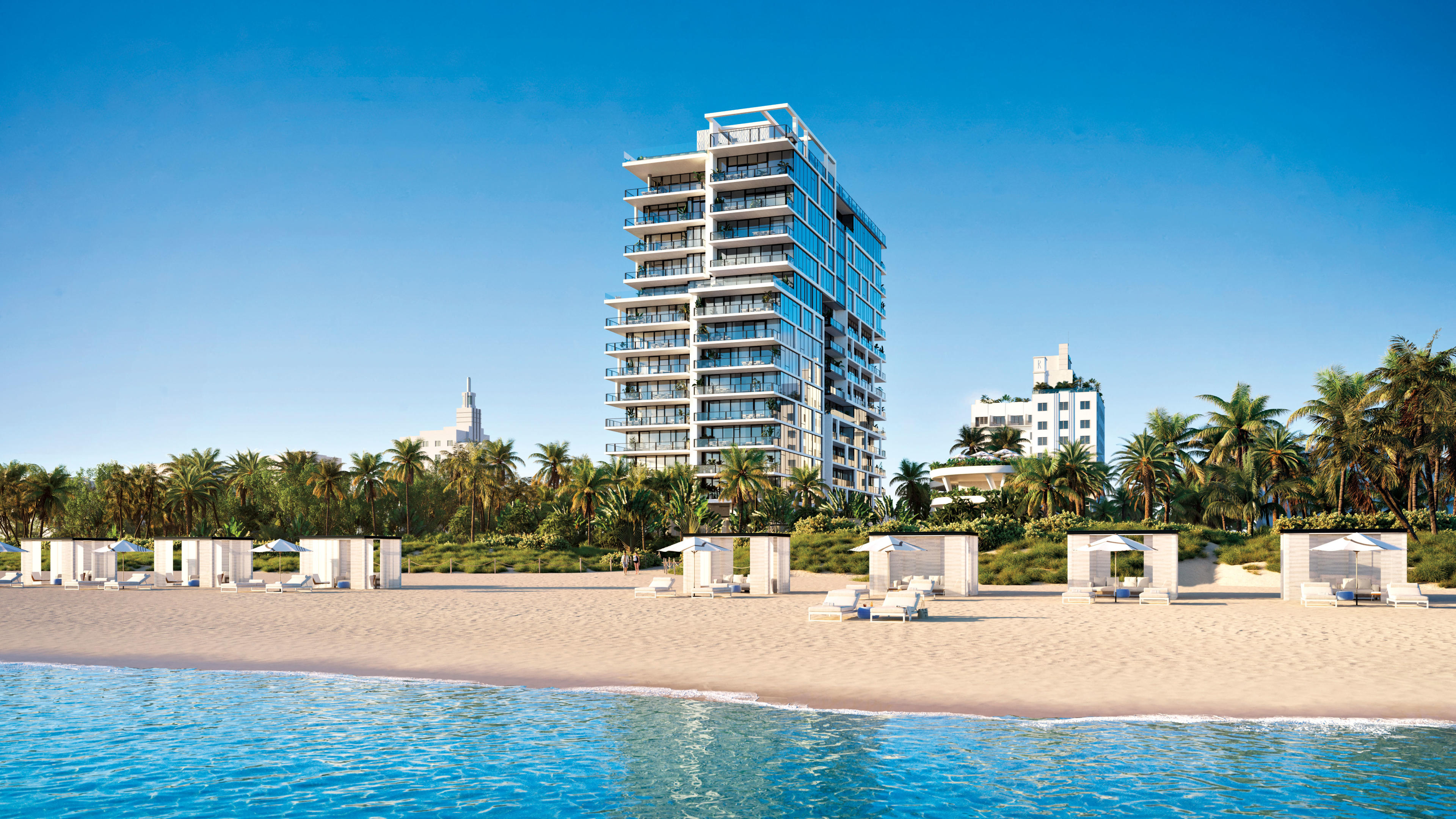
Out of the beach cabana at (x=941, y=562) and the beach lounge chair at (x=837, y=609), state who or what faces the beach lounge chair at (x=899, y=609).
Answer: the beach cabana

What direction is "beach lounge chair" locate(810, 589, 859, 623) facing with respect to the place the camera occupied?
facing the viewer and to the left of the viewer

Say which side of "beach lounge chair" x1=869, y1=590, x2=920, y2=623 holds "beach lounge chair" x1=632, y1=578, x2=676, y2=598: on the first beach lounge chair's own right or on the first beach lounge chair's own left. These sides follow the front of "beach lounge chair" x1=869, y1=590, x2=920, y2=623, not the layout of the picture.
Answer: on the first beach lounge chair's own right

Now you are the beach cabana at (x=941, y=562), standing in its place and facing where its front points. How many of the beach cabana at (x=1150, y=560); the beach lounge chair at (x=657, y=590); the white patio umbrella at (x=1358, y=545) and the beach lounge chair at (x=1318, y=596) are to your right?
1

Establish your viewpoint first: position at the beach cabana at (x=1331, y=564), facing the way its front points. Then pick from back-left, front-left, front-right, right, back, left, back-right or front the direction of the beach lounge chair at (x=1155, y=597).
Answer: front-right

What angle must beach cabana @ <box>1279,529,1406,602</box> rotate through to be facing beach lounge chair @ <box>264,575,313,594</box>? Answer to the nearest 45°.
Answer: approximately 90° to its right
